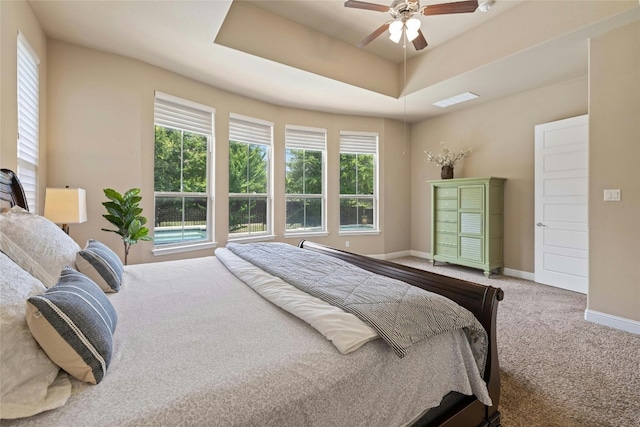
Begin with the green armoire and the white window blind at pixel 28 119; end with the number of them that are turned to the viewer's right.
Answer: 1

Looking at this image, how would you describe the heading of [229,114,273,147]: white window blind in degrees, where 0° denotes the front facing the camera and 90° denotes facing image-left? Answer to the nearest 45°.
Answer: approximately 315°

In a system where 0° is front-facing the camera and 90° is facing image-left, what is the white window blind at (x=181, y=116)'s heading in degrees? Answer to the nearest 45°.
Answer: approximately 315°

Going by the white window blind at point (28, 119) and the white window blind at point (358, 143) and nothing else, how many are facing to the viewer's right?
1

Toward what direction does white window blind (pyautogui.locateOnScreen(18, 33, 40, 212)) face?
to the viewer's right

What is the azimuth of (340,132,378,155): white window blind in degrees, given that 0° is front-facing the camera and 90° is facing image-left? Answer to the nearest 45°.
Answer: approximately 0°

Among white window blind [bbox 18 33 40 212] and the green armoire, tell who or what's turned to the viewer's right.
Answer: the white window blind

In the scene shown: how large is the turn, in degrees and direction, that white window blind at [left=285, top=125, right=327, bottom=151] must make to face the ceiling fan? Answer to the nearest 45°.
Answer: approximately 45° to its right
